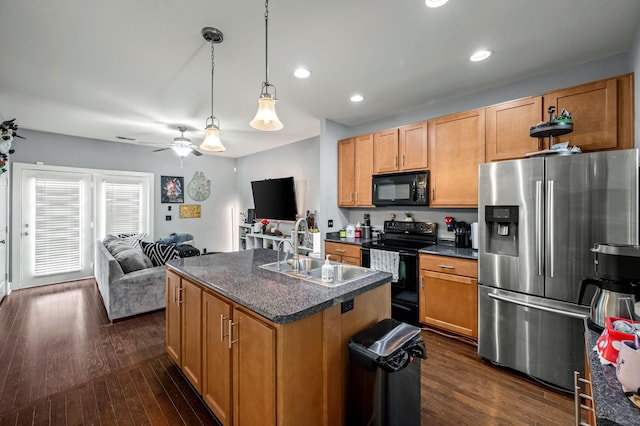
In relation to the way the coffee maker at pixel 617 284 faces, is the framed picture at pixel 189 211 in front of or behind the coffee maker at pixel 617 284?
in front

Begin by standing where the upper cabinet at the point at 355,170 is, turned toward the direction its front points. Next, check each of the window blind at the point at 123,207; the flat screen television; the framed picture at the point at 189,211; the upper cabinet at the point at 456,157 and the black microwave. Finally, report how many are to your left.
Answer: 2

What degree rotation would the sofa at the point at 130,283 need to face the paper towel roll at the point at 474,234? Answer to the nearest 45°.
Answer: approximately 45° to its right

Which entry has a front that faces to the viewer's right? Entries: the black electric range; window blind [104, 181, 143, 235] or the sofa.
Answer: the sofa

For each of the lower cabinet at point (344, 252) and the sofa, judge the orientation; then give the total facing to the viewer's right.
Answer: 1

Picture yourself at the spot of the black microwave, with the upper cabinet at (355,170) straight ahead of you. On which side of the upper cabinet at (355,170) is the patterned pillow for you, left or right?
left

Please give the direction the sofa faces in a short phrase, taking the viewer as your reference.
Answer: facing to the right of the viewer

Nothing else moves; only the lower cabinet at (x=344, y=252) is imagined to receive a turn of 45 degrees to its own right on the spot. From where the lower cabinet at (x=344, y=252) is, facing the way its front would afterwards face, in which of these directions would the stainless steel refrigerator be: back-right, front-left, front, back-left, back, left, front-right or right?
back-left

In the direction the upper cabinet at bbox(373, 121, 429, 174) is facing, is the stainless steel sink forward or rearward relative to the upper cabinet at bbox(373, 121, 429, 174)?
forward

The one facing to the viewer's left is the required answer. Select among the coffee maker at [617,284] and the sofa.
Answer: the coffee maker

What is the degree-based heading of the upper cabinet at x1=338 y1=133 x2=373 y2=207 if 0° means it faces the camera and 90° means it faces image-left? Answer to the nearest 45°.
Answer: approximately 45°
